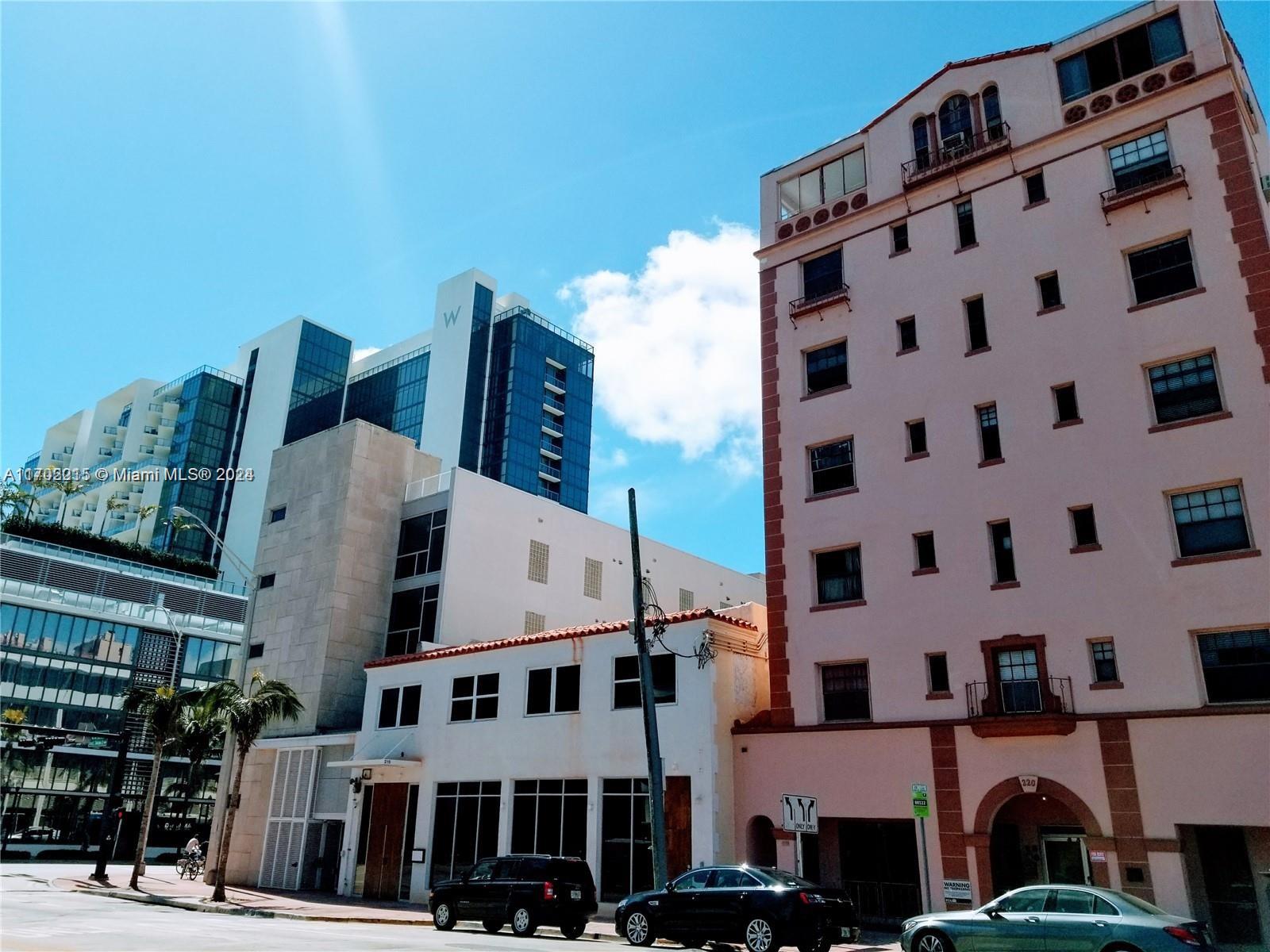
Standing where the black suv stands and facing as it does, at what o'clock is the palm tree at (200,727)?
The palm tree is roughly at 12 o'clock from the black suv.

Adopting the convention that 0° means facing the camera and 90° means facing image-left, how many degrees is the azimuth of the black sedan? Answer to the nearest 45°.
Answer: approximately 135°

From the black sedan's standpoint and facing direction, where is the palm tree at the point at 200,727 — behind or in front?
in front

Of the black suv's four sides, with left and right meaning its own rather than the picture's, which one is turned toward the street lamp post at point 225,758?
front

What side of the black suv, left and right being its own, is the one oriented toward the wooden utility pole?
back

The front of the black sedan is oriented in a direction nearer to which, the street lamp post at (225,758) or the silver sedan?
the street lamp post

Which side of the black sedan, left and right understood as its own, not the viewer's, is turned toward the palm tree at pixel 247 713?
front

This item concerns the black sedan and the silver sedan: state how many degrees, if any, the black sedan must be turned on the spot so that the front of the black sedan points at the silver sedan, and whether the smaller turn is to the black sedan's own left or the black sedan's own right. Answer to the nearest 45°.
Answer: approximately 180°

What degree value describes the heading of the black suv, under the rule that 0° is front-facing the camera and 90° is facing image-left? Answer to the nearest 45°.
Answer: approximately 135°

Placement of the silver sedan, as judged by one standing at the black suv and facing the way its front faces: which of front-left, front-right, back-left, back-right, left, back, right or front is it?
back

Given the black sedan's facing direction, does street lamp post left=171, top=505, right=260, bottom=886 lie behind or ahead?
ahead

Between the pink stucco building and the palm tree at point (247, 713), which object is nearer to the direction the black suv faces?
the palm tree

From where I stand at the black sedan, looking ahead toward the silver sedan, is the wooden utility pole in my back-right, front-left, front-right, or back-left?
back-left
